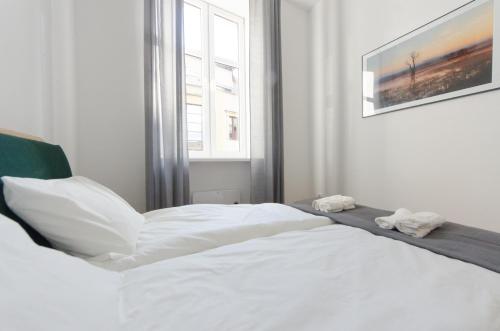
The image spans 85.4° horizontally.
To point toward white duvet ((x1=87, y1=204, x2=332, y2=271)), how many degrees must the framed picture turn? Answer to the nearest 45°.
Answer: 0° — it already faces it

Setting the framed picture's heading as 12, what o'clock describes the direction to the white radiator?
The white radiator is roughly at 1 o'clock from the framed picture.

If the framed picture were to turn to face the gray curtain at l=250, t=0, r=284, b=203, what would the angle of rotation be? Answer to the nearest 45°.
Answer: approximately 45° to its right

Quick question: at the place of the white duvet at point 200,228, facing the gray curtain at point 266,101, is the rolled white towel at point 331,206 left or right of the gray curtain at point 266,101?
right

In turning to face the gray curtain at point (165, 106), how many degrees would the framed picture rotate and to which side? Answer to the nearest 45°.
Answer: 0° — it already faces it

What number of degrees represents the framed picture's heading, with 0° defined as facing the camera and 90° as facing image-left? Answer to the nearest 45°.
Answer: approximately 45°
